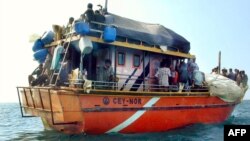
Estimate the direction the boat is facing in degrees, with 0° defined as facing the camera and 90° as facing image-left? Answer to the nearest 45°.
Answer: approximately 225°
